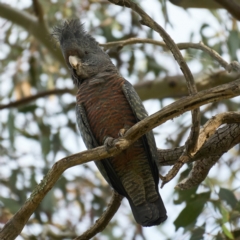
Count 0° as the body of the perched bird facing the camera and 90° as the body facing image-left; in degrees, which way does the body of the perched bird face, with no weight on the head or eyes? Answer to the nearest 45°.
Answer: approximately 0°

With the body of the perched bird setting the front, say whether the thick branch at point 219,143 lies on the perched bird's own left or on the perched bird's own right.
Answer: on the perched bird's own left

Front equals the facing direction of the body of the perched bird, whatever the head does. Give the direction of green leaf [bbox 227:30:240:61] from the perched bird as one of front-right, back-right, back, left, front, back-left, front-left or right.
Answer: back-left

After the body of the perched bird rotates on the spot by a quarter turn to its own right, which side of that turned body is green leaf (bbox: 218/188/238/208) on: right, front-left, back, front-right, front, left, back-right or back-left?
back-right
